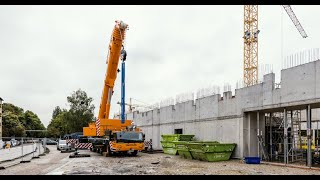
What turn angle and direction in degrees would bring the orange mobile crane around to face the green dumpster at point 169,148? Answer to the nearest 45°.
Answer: approximately 90° to its left

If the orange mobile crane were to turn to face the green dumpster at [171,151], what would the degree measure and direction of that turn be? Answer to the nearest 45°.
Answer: approximately 90° to its left

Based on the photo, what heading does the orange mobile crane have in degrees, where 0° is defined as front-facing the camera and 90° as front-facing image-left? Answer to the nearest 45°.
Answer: approximately 315°

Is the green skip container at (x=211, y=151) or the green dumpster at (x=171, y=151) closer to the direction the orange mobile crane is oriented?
the green skip container
